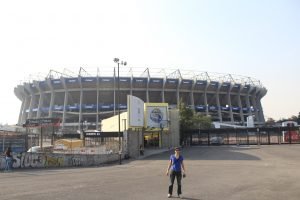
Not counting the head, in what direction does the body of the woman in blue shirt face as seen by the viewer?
toward the camera

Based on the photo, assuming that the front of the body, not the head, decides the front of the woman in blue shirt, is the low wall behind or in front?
behind

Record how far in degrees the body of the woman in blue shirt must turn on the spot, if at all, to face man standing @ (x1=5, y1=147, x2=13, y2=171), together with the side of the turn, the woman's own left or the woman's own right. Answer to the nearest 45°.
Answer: approximately 135° to the woman's own right
